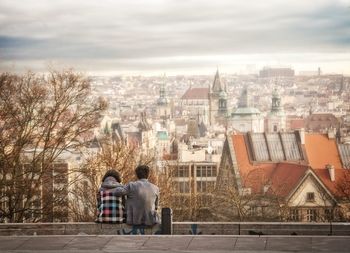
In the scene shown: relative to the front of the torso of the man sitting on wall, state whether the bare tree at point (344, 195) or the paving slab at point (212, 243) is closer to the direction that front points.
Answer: the bare tree

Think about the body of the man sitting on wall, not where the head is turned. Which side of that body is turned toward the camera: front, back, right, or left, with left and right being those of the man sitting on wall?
back

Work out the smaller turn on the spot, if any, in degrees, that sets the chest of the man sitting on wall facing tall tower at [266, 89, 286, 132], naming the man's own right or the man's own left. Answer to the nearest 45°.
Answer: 0° — they already face it

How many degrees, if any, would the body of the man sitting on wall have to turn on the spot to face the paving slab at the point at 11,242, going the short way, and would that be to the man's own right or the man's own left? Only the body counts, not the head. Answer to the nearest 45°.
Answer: approximately 90° to the man's own left

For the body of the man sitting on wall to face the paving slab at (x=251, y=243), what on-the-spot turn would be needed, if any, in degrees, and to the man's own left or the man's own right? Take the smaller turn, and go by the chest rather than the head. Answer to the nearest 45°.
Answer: approximately 135° to the man's own right

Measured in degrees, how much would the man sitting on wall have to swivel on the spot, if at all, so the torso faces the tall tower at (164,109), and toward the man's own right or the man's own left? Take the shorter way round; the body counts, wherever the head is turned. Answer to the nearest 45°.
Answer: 0° — they already face it
